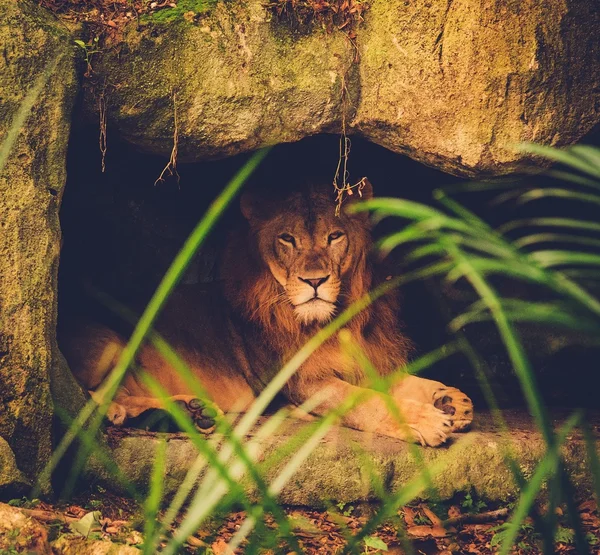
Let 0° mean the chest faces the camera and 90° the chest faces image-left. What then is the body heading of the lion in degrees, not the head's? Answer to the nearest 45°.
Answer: approximately 315°

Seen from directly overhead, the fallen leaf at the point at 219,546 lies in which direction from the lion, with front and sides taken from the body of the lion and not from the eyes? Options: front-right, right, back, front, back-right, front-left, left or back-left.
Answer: front-right

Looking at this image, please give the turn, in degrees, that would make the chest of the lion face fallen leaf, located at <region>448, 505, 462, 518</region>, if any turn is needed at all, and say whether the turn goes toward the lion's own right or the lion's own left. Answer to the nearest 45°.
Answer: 0° — it already faces it

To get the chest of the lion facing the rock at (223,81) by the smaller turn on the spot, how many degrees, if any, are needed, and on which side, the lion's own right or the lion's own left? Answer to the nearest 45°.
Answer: approximately 90° to the lion's own right

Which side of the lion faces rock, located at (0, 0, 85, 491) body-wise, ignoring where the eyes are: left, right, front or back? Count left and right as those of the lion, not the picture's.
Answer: right

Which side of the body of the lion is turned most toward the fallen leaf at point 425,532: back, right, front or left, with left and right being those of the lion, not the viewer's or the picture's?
front

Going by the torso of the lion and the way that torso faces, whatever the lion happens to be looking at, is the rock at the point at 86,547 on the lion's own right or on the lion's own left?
on the lion's own right

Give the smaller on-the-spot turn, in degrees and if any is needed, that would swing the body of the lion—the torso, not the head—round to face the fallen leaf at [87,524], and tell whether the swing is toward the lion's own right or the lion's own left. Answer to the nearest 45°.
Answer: approximately 45° to the lion's own right

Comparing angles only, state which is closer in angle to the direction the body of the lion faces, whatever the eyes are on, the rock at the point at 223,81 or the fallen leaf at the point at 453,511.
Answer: the fallen leaf
